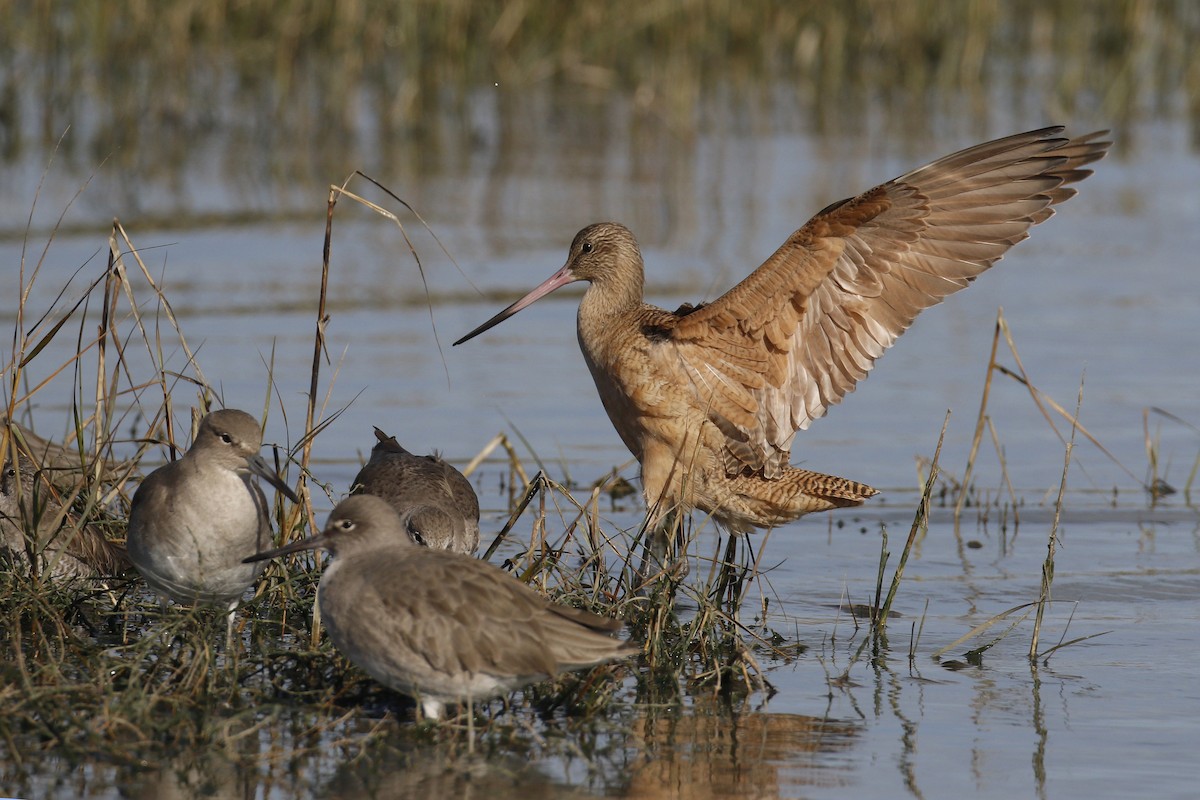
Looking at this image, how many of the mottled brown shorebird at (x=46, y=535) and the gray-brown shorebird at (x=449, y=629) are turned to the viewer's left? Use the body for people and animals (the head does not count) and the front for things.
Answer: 2

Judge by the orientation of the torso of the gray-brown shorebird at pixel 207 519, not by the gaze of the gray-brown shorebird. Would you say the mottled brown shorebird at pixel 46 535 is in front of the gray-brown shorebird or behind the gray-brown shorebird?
behind

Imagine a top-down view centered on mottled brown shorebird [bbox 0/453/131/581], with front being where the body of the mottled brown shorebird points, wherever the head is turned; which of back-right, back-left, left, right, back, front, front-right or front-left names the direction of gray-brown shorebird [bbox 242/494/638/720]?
back-left

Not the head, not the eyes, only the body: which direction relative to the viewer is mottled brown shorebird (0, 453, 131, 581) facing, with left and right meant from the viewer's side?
facing to the left of the viewer

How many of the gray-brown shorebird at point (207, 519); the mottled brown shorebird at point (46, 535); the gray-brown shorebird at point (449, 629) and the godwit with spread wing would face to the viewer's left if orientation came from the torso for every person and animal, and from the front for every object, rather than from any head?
3

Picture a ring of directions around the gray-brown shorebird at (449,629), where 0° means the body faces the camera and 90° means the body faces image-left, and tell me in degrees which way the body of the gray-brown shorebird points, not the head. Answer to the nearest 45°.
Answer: approximately 90°

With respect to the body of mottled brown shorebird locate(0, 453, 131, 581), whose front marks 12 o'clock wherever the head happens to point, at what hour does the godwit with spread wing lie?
The godwit with spread wing is roughly at 6 o'clock from the mottled brown shorebird.

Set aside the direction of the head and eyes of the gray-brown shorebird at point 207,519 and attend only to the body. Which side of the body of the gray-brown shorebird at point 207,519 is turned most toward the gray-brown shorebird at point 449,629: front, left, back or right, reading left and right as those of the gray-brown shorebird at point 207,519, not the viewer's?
front

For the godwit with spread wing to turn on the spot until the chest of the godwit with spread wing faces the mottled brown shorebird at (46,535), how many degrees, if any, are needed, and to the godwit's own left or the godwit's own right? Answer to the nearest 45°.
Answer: approximately 45° to the godwit's own left

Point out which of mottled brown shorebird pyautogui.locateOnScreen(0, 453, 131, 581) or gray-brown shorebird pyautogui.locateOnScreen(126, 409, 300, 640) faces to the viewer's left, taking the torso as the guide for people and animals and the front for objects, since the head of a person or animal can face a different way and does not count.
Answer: the mottled brown shorebird

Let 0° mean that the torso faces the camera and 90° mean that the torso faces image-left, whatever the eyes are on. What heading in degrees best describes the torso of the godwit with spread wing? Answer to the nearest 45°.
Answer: approximately 90°

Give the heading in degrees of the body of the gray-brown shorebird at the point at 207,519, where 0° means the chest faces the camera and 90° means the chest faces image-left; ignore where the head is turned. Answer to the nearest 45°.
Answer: approximately 315°

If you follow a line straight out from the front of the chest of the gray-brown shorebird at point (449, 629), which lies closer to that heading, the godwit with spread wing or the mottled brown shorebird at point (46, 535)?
the mottled brown shorebird
